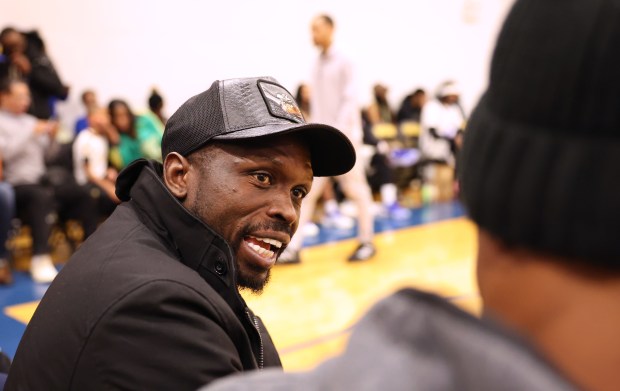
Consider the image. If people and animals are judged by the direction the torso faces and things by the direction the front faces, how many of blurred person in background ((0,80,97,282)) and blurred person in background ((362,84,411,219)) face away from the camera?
0

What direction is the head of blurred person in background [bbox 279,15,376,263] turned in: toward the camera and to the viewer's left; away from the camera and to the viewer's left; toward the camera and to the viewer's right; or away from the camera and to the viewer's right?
toward the camera and to the viewer's left

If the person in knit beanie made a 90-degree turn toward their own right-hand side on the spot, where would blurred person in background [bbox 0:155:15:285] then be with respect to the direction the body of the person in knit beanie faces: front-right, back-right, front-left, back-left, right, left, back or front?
left

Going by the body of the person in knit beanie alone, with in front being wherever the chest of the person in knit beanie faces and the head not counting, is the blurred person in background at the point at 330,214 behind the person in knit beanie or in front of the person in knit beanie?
in front

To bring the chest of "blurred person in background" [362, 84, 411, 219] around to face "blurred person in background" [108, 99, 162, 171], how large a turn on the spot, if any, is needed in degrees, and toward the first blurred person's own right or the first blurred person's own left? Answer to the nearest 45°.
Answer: approximately 90° to the first blurred person's own right

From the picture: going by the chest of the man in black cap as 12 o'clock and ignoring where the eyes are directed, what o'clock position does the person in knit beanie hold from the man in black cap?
The person in knit beanie is roughly at 1 o'clock from the man in black cap.

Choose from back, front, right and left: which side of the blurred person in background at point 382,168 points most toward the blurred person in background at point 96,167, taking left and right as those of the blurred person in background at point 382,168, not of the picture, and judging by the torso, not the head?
right

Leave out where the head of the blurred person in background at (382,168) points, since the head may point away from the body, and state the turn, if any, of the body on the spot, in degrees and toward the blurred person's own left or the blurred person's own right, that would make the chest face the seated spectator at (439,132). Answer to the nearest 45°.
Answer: approximately 90° to the blurred person's own left

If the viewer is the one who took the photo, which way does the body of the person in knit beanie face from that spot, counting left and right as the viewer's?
facing away from the viewer and to the left of the viewer

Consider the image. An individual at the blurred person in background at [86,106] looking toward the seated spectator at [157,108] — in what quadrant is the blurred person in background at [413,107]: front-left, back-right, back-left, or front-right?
front-left

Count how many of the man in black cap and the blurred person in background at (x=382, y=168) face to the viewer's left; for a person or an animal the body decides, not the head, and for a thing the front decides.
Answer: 0

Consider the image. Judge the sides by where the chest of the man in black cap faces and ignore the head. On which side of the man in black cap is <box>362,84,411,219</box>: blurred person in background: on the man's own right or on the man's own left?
on the man's own left

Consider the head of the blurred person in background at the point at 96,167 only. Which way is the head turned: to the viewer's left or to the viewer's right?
to the viewer's right

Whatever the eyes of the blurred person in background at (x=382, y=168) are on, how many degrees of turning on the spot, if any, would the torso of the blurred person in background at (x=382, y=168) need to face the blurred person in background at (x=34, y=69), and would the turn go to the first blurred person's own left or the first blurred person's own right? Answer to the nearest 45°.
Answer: approximately 90° to the first blurred person's own right

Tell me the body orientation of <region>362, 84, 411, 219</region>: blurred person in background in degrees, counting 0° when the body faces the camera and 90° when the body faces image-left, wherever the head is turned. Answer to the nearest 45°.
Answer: approximately 315°
